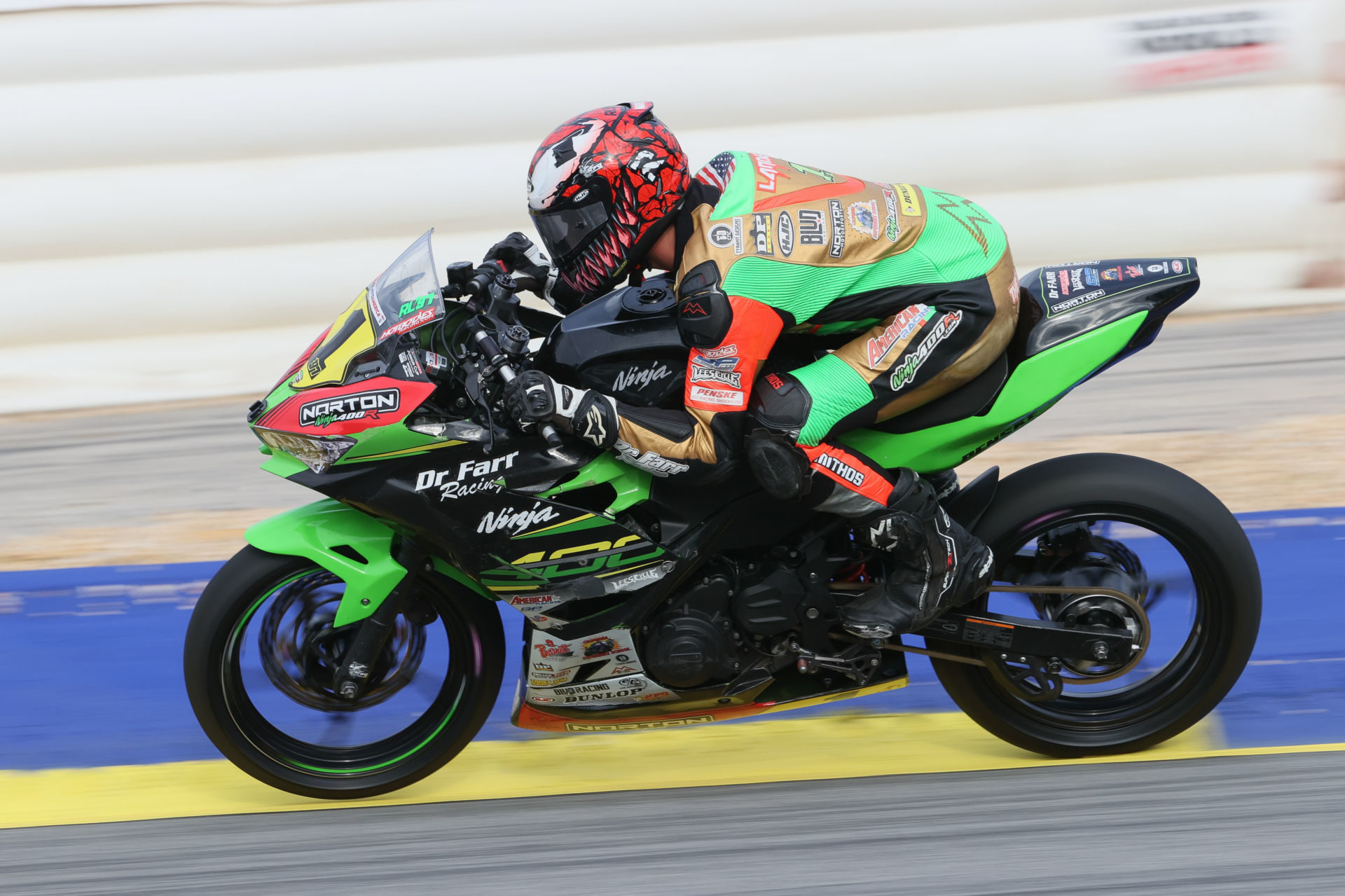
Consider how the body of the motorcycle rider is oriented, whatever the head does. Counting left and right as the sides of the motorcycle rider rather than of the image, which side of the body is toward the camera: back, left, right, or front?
left

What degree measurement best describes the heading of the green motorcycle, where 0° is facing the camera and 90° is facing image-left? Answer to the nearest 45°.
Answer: approximately 90°
